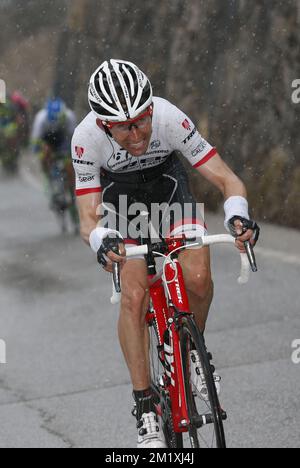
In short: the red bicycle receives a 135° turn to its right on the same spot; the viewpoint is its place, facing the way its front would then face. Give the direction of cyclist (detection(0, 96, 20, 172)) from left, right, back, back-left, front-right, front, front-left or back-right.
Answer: front-right

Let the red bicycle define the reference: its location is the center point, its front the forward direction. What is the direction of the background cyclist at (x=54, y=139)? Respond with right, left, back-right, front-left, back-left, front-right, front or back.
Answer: back

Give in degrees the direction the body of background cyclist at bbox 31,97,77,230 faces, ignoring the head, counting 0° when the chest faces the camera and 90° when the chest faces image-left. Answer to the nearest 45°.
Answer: approximately 0°

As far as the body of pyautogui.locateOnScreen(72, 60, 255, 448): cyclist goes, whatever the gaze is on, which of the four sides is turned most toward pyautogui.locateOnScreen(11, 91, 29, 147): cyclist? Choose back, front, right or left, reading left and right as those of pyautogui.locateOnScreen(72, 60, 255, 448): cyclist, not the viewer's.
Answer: back

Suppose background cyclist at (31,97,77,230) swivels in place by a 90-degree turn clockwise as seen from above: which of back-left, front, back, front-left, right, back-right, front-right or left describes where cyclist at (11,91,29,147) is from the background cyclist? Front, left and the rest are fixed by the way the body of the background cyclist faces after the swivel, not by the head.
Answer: right

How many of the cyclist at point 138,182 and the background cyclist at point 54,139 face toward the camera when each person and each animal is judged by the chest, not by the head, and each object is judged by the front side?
2

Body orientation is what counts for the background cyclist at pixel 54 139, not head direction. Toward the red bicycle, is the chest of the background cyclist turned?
yes

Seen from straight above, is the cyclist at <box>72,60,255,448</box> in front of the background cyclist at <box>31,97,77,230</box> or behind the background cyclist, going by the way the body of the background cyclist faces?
in front

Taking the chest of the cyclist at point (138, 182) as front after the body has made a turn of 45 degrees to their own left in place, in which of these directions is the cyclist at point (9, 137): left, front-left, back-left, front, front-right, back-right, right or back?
back-left

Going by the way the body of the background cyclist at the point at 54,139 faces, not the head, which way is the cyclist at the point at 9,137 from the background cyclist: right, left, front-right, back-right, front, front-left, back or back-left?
back

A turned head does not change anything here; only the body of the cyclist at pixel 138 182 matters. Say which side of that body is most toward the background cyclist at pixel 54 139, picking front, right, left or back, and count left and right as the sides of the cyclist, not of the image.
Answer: back

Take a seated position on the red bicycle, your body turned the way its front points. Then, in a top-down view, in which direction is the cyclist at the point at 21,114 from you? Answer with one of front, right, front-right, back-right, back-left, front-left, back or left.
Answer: back
